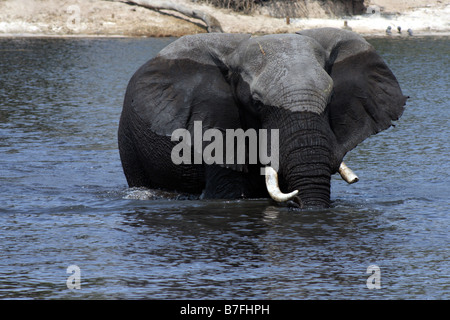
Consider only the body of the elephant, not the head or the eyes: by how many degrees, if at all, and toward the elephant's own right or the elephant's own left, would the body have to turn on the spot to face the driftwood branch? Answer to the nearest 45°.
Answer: approximately 135° to the elephant's own left

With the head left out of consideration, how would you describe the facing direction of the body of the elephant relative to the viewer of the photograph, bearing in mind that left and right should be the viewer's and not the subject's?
facing the viewer and to the right of the viewer
